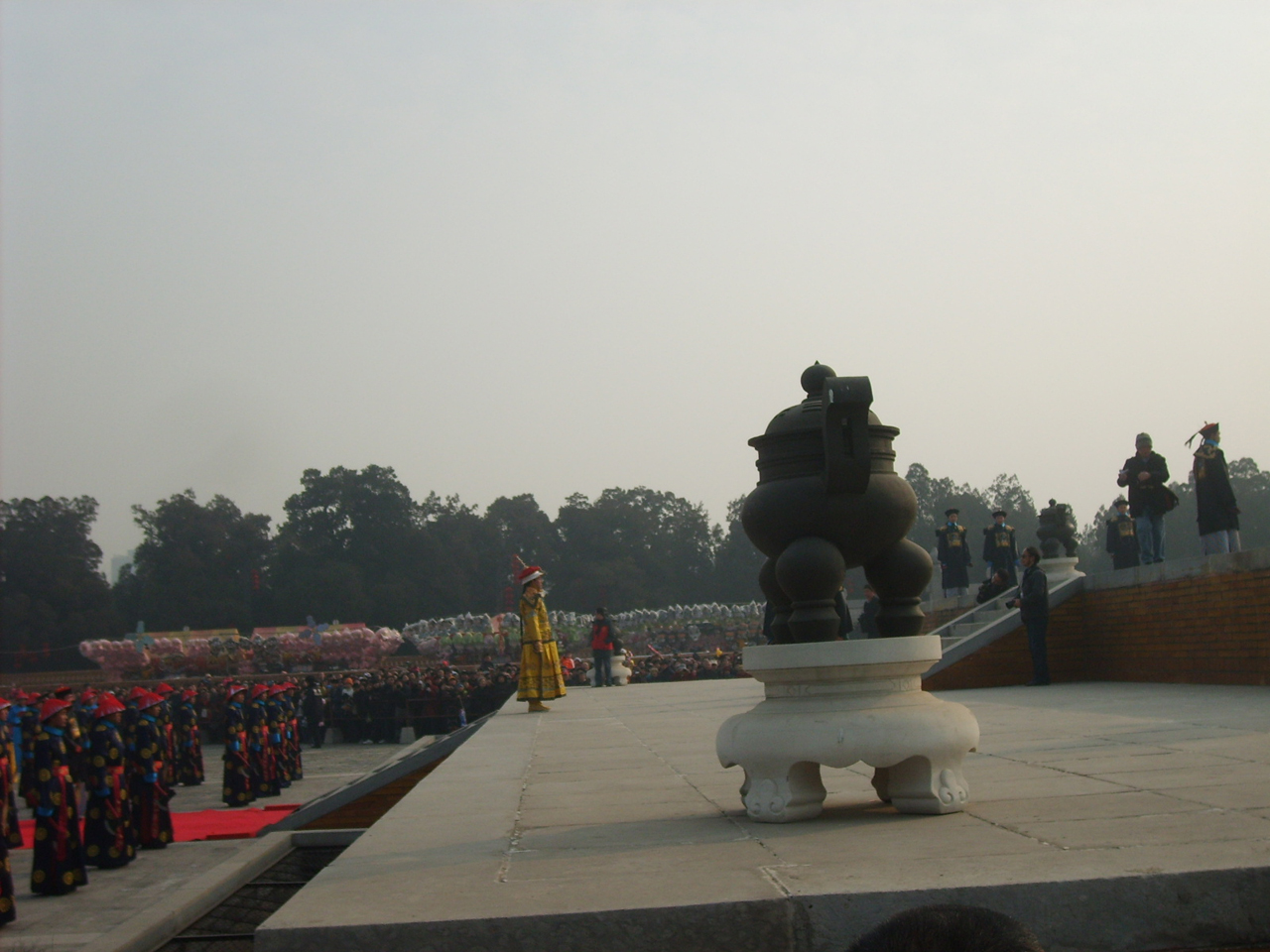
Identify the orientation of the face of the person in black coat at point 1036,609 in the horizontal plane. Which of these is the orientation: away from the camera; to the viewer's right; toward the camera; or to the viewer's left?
to the viewer's left

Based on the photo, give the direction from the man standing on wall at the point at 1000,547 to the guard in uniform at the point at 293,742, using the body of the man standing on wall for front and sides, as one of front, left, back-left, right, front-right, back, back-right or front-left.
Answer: right

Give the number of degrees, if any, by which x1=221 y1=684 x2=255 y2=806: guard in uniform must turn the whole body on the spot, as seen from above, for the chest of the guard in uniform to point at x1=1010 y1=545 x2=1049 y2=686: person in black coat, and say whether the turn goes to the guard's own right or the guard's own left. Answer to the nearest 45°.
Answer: approximately 45° to the guard's own right

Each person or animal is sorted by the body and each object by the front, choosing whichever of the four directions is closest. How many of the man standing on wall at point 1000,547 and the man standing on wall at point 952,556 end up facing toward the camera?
2

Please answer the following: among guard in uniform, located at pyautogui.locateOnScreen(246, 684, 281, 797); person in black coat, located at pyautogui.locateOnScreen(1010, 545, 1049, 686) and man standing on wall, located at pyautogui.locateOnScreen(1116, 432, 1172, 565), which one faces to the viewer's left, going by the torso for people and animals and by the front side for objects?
the person in black coat

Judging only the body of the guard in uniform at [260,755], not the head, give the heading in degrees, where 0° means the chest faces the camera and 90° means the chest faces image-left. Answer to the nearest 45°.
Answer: approximately 270°

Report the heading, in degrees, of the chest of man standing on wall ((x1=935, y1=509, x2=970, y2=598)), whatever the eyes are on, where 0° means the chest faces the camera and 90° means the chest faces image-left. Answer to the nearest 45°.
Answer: approximately 0°

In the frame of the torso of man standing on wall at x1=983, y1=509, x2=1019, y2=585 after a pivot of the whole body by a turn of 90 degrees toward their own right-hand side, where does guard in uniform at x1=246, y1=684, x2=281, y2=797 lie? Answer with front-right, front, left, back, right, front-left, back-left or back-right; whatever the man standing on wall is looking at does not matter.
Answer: front

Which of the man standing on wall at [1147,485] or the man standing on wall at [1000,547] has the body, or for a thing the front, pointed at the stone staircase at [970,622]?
the man standing on wall at [1000,547]

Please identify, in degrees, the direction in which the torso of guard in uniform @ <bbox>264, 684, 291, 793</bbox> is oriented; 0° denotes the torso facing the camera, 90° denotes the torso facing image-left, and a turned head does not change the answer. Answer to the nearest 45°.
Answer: approximately 270°

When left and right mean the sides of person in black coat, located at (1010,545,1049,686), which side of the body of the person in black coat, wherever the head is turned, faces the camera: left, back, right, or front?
left

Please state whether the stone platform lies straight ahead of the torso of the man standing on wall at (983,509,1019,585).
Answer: yes

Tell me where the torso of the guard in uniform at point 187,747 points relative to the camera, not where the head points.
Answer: to the viewer's right

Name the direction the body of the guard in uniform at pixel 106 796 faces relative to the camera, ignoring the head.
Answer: to the viewer's right

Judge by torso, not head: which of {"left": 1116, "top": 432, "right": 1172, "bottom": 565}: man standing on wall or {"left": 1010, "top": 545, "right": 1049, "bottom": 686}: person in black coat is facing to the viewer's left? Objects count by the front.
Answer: the person in black coat
